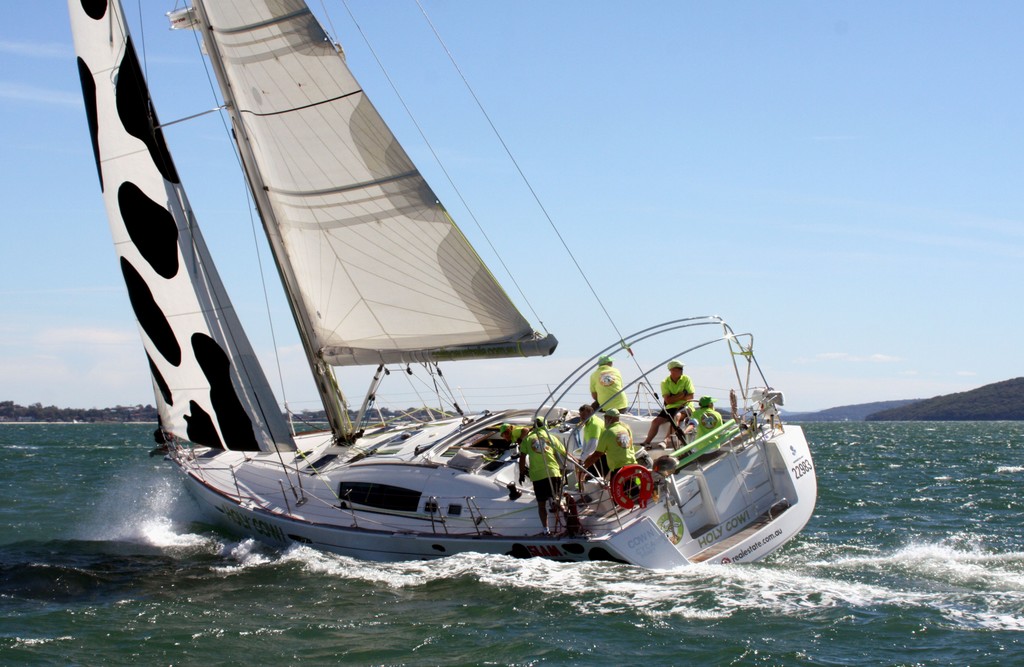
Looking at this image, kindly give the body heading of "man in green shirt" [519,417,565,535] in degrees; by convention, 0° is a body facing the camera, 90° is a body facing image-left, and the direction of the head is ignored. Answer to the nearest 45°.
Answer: approximately 180°

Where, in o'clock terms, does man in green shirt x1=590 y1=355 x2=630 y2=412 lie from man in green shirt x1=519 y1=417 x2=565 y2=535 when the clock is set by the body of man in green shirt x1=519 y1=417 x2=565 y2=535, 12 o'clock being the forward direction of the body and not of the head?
man in green shirt x1=590 y1=355 x2=630 y2=412 is roughly at 1 o'clock from man in green shirt x1=519 y1=417 x2=565 y2=535.

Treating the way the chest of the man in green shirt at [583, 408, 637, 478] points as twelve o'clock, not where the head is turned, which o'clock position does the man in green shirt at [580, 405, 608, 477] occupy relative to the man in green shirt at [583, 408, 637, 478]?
the man in green shirt at [580, 405, 608, 477] is roughly at 1 o'clock from the man in green shirt at [583, 408, 637, 478].

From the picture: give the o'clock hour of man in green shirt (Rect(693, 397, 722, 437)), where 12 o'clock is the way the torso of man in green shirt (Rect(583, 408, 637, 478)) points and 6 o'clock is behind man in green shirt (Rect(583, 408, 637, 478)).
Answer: man in green shirt (Rect(693, 397, 722, 437)) is roughly at 3 o'clock from man in green shirt (Rect(583, 408, 637, 478)).
